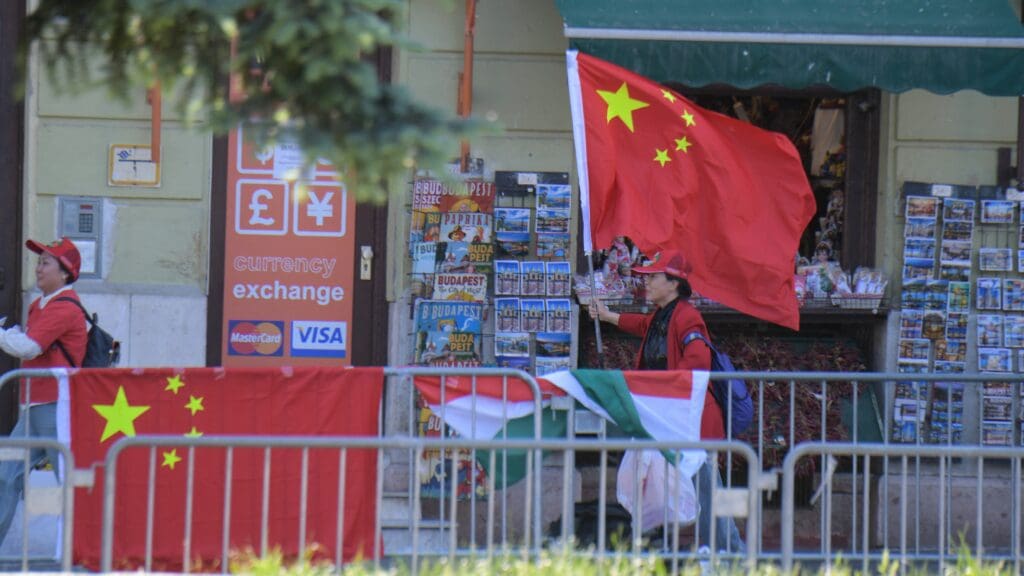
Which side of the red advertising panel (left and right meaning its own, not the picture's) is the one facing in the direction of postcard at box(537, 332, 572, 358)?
left

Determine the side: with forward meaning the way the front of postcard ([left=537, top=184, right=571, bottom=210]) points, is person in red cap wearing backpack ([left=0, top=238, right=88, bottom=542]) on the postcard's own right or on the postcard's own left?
on the postcard's own right

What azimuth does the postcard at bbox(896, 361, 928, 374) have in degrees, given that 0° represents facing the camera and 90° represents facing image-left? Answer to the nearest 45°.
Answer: approximately 0°

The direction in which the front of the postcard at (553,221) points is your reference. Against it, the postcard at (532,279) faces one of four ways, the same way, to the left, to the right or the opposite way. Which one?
the same way

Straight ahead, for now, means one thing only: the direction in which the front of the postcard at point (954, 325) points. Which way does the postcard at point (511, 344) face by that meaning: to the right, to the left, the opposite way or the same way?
the same way

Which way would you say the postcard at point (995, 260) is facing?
toward the camera

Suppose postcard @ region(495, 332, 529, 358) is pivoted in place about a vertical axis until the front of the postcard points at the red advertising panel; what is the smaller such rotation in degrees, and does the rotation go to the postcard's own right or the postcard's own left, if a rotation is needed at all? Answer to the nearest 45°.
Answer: approximately 90° to the postcard's own right

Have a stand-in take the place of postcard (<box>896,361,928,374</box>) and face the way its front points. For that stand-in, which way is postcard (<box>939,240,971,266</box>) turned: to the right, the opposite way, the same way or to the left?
the same way

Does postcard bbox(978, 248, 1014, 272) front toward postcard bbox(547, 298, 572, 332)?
no

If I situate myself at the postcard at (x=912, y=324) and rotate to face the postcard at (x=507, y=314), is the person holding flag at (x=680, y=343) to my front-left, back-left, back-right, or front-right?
front-left

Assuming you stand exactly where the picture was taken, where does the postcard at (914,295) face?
facing the viewer

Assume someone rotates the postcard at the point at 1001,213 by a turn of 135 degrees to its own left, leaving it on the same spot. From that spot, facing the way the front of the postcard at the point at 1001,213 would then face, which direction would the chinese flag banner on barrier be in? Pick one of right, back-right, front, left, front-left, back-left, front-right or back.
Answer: back

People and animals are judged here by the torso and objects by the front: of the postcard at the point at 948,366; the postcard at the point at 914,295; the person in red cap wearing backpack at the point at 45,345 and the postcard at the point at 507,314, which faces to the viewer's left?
the person in red cap wearing backpack

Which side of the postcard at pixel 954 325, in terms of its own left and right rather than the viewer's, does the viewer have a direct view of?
front

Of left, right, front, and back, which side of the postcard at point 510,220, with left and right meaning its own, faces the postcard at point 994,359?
left

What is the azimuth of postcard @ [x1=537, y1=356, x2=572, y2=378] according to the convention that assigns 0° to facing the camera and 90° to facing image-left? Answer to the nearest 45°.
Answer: approximately 0°

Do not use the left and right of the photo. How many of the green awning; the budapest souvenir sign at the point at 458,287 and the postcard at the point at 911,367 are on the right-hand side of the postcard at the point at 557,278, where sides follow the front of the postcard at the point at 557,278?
1

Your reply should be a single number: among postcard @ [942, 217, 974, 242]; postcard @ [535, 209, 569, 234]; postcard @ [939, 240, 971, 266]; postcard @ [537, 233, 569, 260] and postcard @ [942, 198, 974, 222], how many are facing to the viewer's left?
0
